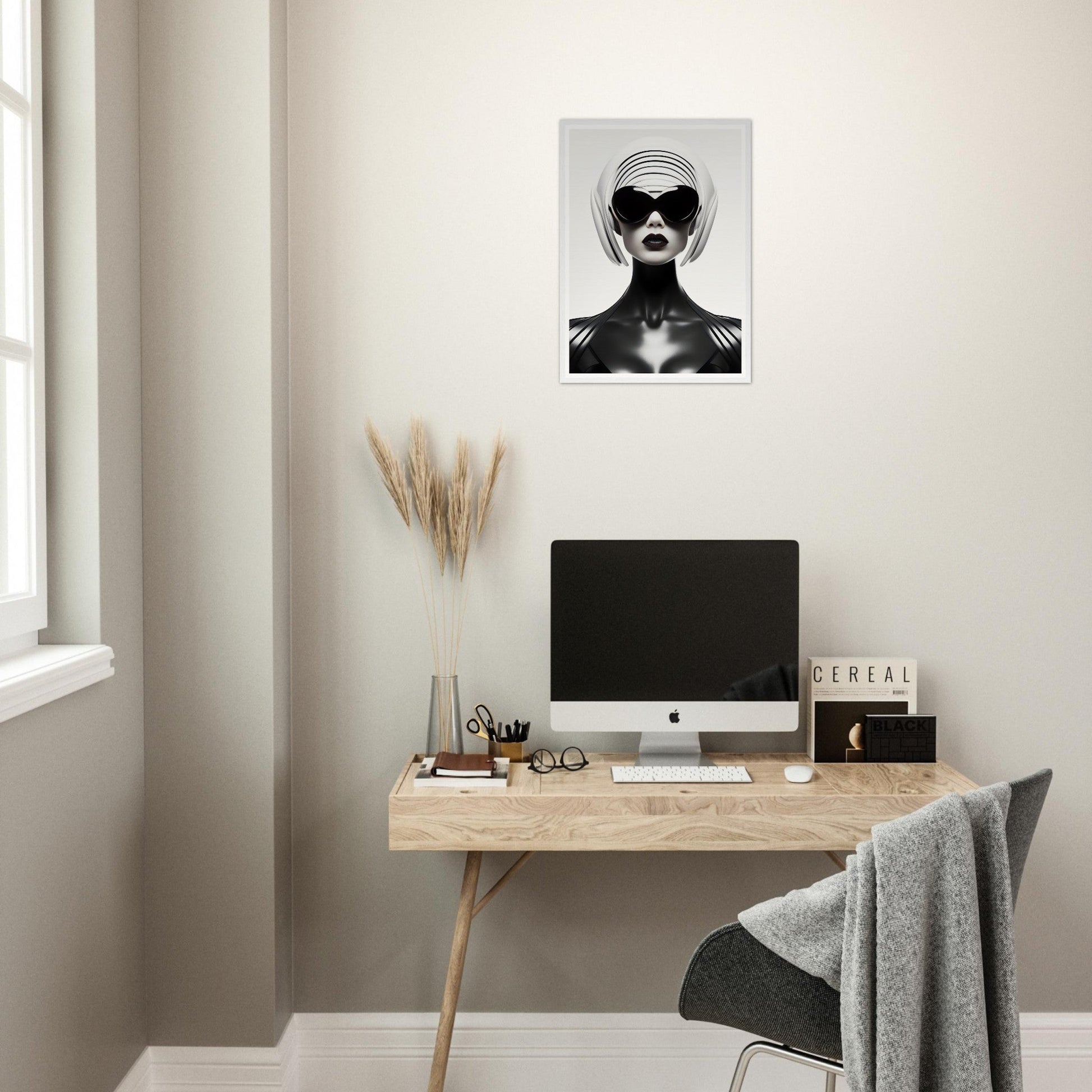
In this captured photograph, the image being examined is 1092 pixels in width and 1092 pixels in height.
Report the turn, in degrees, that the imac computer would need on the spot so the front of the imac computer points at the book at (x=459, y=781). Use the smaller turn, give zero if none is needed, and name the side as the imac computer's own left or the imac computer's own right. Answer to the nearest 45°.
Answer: approximately 90° to the imac computer's own right

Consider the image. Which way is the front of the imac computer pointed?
toward the camera

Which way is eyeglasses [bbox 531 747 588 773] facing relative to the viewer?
toward the camera

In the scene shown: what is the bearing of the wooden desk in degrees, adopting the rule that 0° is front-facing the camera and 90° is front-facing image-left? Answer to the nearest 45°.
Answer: approximately 0°

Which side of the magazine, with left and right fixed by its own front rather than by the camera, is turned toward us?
front

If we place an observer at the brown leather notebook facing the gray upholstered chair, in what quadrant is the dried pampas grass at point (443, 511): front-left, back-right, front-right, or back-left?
back-left

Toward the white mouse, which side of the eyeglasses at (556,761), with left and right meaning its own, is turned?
left

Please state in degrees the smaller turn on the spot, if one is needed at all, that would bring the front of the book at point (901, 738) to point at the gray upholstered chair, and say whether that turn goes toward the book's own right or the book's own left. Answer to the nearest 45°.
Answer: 0° — it already faces it

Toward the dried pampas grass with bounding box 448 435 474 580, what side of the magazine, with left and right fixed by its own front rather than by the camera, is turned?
right

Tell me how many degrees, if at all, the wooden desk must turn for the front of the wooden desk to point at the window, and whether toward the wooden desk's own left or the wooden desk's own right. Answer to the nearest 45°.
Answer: approximately 90° to the wooden desk's own right

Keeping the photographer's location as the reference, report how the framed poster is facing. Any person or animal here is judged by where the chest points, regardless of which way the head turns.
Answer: facing the viewer
